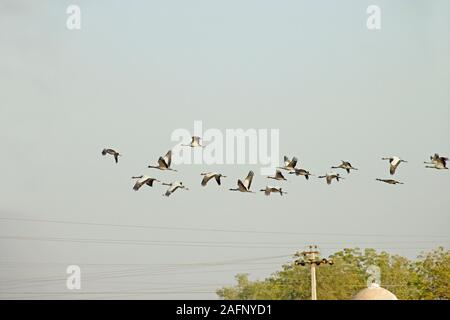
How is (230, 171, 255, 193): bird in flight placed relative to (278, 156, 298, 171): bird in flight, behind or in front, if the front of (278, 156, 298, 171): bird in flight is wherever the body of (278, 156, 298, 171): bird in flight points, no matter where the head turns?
in front

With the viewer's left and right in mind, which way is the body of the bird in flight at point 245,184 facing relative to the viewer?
facing to the left of the viewer

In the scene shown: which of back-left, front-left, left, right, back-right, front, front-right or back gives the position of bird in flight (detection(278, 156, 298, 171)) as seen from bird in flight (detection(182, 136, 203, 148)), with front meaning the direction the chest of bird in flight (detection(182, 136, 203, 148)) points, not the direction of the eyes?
back

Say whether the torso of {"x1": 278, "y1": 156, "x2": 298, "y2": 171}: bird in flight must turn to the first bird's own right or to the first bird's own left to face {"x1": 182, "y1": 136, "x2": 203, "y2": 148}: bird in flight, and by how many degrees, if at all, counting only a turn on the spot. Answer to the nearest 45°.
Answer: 0° — it already faces it

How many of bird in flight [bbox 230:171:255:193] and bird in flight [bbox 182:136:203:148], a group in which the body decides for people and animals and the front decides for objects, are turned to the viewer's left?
2

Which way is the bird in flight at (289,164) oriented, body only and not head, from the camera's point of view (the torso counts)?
to the viewer's left

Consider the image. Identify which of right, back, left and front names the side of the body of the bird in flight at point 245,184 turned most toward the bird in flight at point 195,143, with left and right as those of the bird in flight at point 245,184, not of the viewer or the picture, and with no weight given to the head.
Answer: front

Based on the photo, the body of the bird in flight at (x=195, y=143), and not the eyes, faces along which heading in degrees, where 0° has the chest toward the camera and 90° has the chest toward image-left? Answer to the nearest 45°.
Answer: approximately 90°

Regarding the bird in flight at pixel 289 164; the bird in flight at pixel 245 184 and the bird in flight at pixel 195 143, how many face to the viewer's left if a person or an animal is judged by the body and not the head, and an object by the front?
3

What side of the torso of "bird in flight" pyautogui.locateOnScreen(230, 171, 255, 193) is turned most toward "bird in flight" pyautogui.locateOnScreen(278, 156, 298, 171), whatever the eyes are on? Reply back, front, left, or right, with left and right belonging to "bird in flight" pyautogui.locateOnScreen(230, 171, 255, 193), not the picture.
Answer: back

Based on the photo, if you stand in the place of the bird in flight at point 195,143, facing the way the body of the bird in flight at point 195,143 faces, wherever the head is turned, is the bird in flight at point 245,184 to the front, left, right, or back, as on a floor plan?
back
